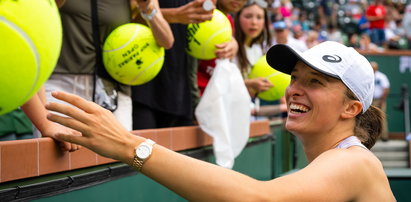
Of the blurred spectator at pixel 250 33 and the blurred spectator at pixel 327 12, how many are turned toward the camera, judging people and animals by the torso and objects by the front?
2

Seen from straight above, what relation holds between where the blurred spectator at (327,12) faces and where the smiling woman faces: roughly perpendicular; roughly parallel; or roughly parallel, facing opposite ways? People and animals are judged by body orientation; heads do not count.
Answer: roughly perpendicular

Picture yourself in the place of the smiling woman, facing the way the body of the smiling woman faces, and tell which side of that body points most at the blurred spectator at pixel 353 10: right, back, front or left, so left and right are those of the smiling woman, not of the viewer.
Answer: right

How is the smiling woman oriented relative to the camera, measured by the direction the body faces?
to the viewer's left

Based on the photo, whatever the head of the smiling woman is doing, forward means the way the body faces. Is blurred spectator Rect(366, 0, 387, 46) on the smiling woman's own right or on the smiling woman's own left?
on the smiling woman's own right

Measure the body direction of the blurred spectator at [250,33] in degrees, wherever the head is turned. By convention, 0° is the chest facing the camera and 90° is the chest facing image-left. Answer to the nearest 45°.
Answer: approximately 0°

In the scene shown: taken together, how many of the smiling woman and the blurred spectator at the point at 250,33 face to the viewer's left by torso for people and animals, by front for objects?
1
